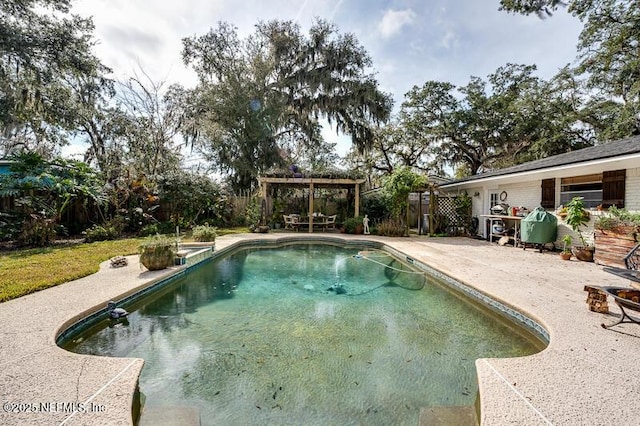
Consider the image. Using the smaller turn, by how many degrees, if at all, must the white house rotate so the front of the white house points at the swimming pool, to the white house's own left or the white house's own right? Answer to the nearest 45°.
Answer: approximately 45° to the white house's own left

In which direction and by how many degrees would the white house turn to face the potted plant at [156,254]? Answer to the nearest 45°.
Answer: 0° — it already faces it

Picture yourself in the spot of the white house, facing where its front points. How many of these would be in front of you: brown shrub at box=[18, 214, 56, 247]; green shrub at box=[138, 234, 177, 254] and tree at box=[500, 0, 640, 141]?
2

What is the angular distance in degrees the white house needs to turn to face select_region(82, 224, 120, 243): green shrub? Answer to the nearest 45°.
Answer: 0° — it already faces it

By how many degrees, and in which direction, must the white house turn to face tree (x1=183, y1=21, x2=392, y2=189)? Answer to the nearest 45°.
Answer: approximately 45° to its right

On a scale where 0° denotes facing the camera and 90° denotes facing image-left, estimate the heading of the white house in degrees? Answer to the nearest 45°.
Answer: approximately 45°

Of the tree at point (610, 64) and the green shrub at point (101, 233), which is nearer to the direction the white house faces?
the green shrub

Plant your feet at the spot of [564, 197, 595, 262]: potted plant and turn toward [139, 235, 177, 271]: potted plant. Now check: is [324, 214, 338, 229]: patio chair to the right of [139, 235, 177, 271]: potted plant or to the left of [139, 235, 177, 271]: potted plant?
right

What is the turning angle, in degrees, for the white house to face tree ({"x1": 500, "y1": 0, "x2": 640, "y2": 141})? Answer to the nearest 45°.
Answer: approximately 135° to its right

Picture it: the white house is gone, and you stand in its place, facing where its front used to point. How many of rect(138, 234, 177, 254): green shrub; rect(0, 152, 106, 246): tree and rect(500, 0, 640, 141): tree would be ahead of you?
2

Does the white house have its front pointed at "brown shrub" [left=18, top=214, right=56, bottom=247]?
yes

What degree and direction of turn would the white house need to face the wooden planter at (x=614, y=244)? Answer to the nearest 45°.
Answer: approximately 45° to its left
